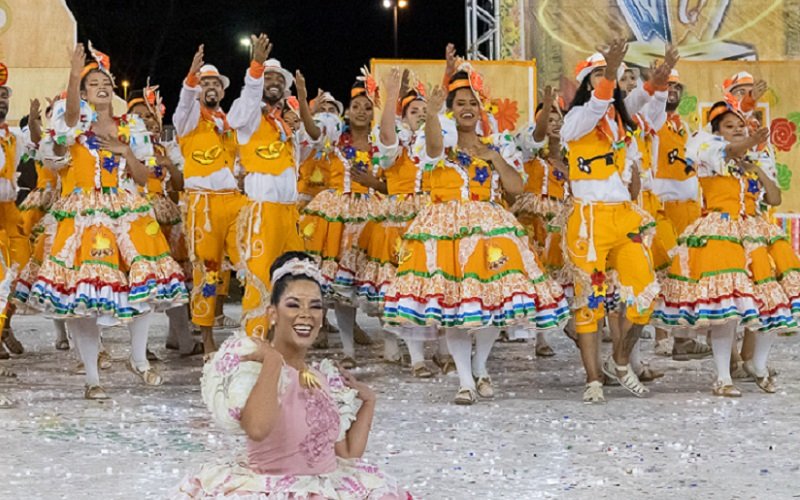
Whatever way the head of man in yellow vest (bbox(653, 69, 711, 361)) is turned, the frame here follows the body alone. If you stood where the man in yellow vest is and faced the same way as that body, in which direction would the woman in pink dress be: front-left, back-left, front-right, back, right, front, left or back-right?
front-right

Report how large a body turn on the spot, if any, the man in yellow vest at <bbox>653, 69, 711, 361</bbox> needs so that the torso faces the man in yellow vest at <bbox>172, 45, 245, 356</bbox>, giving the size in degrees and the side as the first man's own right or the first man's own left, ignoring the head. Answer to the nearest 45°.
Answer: approximately 135° to the first man's own right

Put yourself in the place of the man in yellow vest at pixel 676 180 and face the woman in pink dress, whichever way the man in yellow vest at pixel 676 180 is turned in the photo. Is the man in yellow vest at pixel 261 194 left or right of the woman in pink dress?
right

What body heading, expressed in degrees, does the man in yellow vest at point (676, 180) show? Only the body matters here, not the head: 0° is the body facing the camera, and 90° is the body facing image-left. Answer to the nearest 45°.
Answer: approximately 315°

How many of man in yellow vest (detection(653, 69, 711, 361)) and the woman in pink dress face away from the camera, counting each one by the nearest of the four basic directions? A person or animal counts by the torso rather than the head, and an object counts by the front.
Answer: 0

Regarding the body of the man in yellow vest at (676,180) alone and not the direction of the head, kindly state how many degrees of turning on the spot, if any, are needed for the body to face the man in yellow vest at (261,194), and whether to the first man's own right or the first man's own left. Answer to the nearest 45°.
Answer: approximately 90° to the first man's own right

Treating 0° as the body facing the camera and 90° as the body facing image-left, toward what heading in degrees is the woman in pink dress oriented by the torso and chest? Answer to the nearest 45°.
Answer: approximately 315°

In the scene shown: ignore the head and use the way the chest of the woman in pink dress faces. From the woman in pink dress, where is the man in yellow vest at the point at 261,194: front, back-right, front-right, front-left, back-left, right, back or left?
back-left
